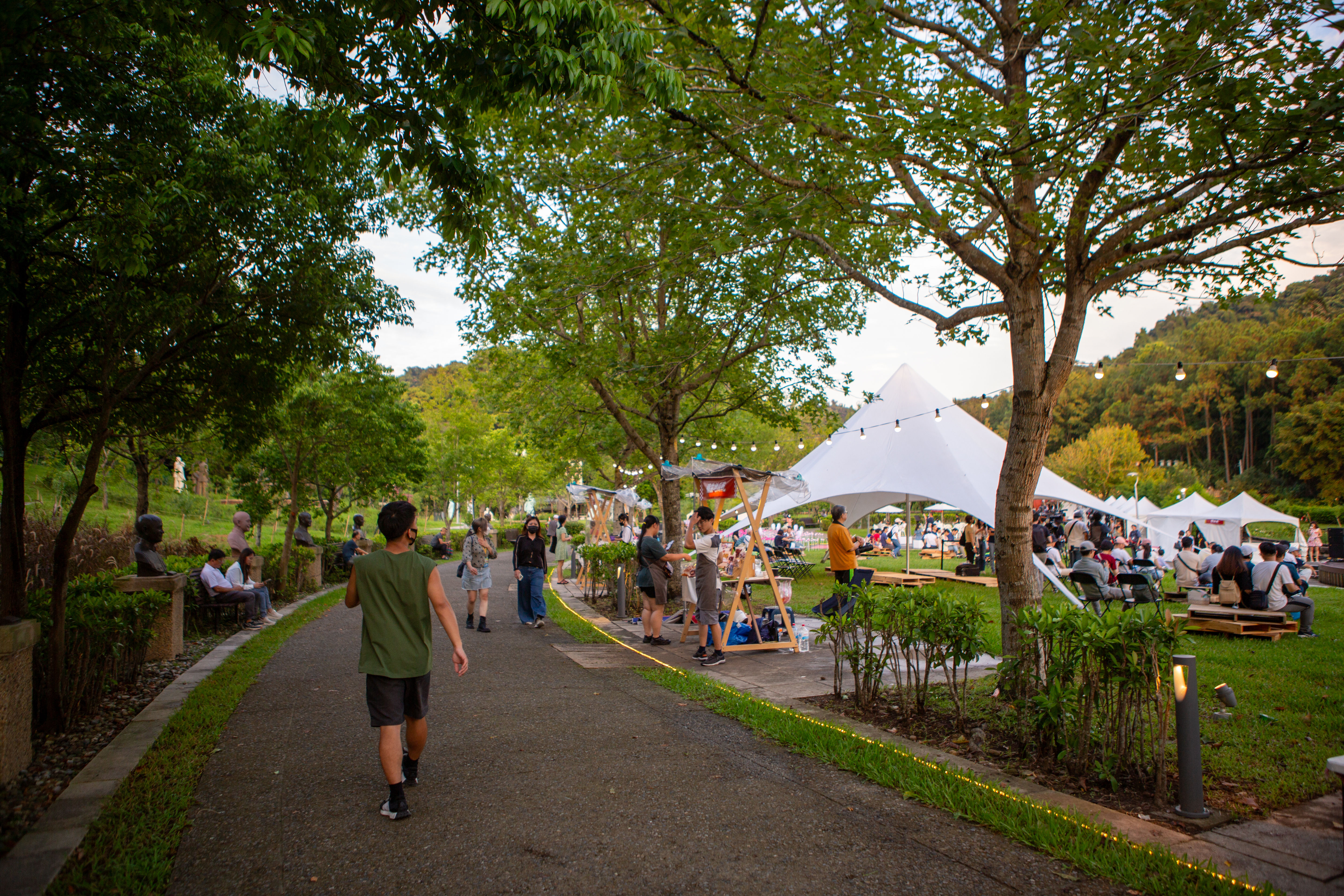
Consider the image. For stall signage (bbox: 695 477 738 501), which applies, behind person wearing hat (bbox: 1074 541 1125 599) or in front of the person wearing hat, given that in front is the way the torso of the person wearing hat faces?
behind

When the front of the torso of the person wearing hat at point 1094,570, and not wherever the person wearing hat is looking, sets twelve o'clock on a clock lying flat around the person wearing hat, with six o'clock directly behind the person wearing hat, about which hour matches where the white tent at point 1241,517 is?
The white tent is roughly at 11 o'clock from the person wearing hat.

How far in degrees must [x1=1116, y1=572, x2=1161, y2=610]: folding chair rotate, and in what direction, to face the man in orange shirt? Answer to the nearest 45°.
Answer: approximately 180°

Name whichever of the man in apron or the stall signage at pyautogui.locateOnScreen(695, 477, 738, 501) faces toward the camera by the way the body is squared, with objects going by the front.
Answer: the stall signage

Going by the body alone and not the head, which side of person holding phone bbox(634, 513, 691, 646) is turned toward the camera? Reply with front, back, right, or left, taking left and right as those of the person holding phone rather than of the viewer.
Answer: right

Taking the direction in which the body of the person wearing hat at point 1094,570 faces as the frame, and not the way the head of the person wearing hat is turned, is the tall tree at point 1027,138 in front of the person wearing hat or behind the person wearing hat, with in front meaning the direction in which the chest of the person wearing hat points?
behind

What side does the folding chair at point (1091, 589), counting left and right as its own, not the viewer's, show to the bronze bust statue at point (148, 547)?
back

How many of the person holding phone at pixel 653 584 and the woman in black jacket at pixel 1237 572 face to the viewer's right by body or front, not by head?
1

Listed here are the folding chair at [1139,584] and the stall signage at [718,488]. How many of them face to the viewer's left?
0

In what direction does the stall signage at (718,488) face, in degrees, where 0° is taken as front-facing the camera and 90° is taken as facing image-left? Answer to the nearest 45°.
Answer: approximately 0°

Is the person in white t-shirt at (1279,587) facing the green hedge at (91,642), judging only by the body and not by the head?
no

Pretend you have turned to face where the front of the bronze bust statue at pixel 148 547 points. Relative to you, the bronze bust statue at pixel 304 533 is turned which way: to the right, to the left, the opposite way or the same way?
the same way

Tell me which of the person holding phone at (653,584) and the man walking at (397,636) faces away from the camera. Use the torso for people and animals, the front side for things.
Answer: the man walking

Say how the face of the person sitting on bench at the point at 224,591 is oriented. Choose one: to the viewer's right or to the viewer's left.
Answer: to the viewer's right

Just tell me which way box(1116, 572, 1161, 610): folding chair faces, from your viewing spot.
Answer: facing away from the viewer and to the right of the viewer
